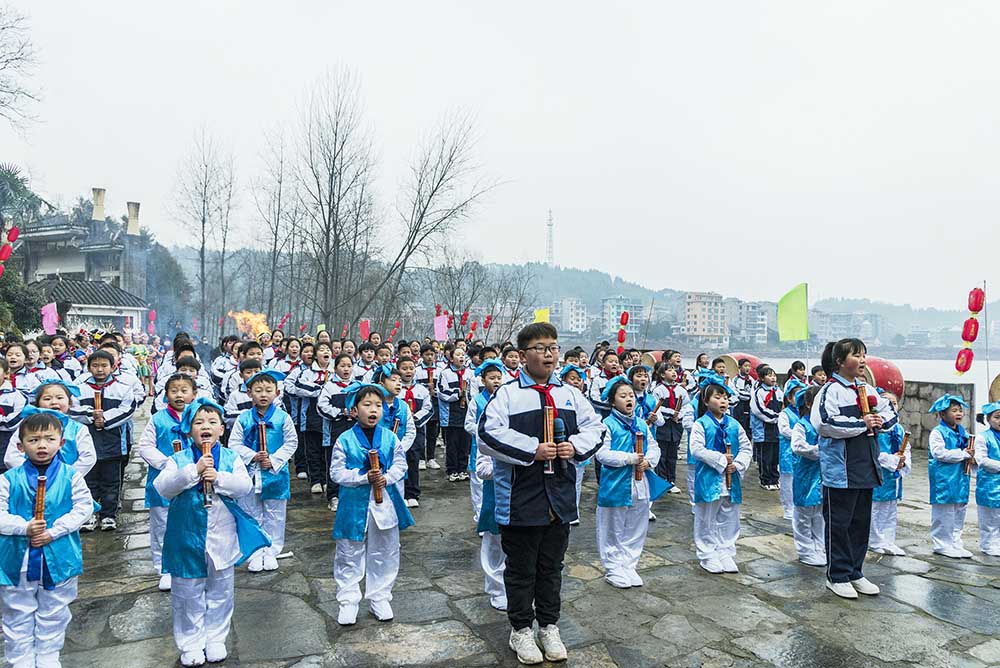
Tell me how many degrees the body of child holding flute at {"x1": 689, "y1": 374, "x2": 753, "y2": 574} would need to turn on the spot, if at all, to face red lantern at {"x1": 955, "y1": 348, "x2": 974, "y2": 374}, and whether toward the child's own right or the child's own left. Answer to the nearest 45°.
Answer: approximately 90° to the child's own left

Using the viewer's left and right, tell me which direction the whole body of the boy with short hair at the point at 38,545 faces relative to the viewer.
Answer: facing the viewer

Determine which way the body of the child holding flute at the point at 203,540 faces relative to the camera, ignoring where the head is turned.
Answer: toward the camera

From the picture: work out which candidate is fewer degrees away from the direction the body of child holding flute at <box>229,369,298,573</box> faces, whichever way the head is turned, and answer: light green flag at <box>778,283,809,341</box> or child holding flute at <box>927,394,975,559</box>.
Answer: the child holding flute

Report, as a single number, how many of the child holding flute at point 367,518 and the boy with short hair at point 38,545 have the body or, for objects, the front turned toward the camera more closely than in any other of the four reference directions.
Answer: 2

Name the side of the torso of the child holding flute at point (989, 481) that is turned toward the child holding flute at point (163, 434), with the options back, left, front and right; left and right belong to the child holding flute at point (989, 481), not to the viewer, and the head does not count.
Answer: right

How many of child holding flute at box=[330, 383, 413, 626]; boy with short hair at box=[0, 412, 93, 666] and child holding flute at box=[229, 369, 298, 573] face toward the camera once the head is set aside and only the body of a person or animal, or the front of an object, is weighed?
3

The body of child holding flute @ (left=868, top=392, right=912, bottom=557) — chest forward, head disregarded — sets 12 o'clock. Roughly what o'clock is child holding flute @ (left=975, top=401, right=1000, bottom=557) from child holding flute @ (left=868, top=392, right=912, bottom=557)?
child holding flute @ (left=975, top=401, right=1000, bottom=557) is roughly at 10 o'clock from child holding flute @ (left=868, top=392, right=912, bottom=557).

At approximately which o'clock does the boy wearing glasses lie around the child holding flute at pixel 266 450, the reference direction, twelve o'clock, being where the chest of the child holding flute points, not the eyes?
The boy wearing glasses is roughly at 11 o'clock from the child holding flute.

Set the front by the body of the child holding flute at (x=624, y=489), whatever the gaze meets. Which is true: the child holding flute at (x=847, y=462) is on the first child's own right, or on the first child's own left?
on the first child's own left

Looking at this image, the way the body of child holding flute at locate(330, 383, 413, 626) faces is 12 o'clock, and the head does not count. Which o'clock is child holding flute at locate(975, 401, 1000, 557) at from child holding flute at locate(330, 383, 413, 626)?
child holding flute at locate(975, 401, 1000, 557) is roughly at 9 o'clock from child holding flute at locate(330, 383, 413, 626).

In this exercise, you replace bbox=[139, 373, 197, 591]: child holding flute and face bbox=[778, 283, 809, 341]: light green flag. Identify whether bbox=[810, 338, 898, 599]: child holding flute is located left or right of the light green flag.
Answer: right
